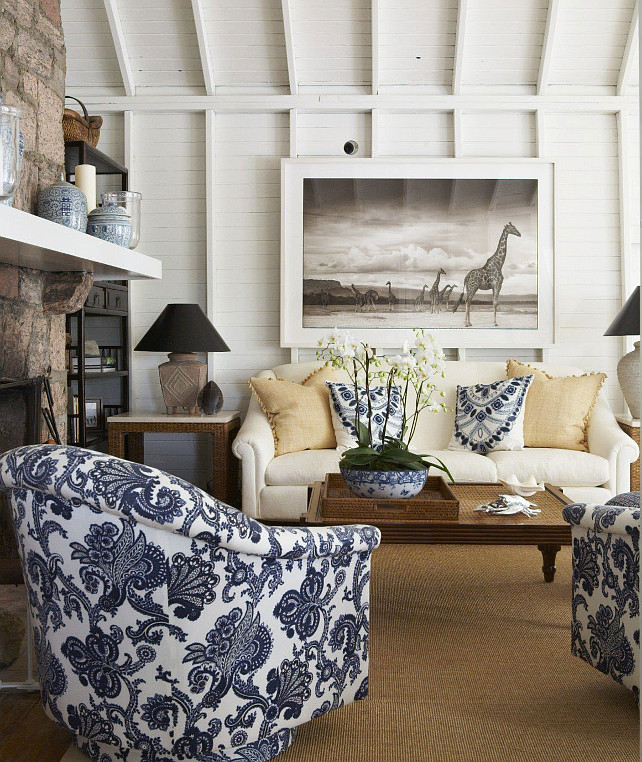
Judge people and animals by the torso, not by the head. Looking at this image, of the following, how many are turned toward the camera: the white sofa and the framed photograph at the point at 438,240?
2

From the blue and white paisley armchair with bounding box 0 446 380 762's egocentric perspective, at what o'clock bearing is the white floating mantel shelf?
The white floating mantel shelf is roughly at 10 o'clock from the blue and white paisley armchair.

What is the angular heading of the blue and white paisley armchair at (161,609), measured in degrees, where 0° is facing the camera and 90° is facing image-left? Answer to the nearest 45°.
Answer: approximately 225°

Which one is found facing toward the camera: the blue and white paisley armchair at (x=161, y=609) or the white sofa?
the white sofa

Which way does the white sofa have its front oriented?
toward the camera

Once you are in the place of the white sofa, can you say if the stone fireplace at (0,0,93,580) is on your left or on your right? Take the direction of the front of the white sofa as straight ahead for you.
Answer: on your right

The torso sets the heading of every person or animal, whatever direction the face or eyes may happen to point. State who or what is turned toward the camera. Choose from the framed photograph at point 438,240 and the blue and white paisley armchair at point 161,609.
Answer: the framed photograph

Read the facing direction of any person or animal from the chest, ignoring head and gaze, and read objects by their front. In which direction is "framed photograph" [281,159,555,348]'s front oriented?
toward the camera

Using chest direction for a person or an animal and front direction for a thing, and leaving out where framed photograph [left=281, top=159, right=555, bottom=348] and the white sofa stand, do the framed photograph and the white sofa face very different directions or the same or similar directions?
same or similar directions

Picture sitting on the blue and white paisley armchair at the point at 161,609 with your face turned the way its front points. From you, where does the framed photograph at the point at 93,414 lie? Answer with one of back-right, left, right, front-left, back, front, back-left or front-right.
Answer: front-left

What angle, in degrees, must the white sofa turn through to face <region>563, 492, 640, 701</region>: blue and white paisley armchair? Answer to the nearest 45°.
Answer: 0° — it already faces it

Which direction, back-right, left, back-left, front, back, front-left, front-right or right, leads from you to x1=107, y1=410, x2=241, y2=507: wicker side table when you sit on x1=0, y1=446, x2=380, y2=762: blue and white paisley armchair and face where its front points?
front-left

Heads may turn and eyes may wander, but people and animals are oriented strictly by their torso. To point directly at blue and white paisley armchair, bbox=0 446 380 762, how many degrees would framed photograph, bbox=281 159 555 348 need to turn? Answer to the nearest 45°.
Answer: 0° — it already faces it

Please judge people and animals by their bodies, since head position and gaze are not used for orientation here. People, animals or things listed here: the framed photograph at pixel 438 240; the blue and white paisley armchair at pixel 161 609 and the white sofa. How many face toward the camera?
2

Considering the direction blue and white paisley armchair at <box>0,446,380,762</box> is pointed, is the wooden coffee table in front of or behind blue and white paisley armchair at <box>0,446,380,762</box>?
in front

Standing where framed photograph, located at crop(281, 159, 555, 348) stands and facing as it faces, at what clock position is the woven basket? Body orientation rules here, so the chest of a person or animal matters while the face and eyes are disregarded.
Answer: The woven basket is roughly at 2 o'clock from the framed photograph.

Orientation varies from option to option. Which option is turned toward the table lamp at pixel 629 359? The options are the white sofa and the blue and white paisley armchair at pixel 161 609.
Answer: the blue and white paisley armchair
